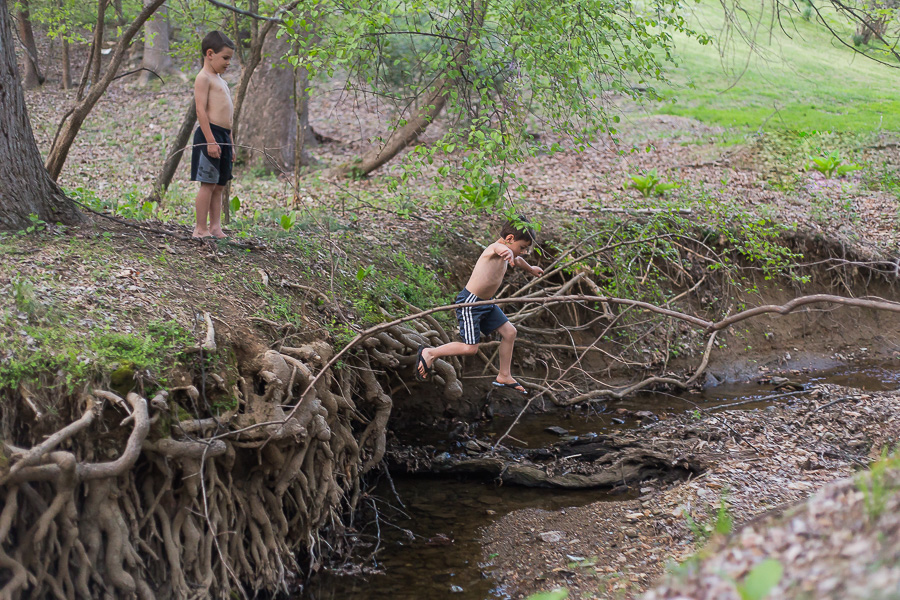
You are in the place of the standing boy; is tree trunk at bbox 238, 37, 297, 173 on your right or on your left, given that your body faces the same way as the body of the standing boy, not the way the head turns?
on your left

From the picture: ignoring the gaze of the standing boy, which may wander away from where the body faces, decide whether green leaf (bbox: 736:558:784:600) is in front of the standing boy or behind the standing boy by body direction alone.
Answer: in front

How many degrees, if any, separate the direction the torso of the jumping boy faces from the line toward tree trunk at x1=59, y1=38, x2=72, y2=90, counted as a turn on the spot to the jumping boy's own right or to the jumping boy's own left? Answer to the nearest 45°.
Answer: approximately 135° to the jumping boy's own left

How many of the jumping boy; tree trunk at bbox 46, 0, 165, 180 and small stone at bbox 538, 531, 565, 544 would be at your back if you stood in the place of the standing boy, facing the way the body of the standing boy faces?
1

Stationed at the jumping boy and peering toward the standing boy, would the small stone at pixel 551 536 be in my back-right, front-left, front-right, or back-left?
back-left

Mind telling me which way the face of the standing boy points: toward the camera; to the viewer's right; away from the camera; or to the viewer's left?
to the viewer's right

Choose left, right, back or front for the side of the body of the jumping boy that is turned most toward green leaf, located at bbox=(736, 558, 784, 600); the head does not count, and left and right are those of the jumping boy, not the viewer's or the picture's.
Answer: right

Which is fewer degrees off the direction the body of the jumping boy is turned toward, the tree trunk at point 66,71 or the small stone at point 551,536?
the small stone

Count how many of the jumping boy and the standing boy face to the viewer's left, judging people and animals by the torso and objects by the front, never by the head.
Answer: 0

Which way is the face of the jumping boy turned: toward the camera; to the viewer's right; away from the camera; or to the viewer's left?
to the viewer's right

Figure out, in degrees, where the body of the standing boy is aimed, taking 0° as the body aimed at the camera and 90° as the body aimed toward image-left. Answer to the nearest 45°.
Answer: approximately 315°

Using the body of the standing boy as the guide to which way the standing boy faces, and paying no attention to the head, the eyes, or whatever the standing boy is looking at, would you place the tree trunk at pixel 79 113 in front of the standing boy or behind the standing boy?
behind

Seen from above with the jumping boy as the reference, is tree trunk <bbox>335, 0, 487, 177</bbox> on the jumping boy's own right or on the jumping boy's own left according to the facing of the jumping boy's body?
on the jumping boy's own left
